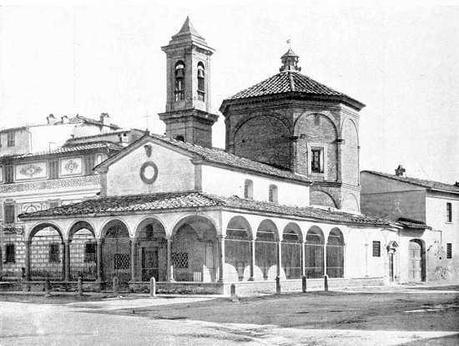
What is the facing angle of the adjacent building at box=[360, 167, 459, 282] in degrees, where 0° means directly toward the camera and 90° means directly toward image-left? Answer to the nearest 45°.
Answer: approximately 315°

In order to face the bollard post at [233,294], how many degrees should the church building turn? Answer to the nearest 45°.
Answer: approximately 45° to its left

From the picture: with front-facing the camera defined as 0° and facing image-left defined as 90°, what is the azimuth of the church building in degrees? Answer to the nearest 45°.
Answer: approximately 45°

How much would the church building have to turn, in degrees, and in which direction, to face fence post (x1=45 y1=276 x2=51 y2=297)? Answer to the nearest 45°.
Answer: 0° — it already faces it

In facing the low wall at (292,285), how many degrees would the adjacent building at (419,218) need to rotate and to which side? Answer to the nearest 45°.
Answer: approximately 45° to its right

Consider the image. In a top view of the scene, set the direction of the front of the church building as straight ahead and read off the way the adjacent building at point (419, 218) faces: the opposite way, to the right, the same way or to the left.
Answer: to the left

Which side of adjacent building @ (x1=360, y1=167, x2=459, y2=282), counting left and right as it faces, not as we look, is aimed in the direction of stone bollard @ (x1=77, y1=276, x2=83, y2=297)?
right

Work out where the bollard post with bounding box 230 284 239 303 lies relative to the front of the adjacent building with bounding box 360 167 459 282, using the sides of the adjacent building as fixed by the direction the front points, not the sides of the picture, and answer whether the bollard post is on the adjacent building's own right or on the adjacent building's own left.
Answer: on the adjacent building's own right

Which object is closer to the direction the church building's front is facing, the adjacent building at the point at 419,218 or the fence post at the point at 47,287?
the fence post

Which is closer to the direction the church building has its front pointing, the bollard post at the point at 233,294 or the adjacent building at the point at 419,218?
the bollard post

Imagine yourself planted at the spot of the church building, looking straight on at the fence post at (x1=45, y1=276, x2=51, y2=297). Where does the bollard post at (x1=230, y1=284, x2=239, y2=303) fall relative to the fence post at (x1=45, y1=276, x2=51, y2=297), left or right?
left

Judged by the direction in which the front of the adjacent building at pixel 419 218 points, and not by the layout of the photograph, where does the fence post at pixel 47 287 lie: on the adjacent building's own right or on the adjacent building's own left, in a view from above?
on the adjacent building's own right

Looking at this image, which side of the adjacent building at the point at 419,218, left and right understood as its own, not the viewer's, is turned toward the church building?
right
